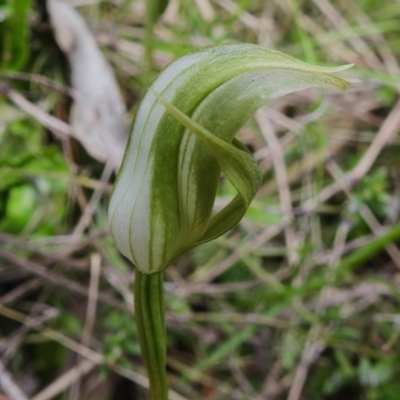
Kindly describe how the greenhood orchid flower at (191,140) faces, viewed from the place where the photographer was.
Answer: facing to the right of the viewer
